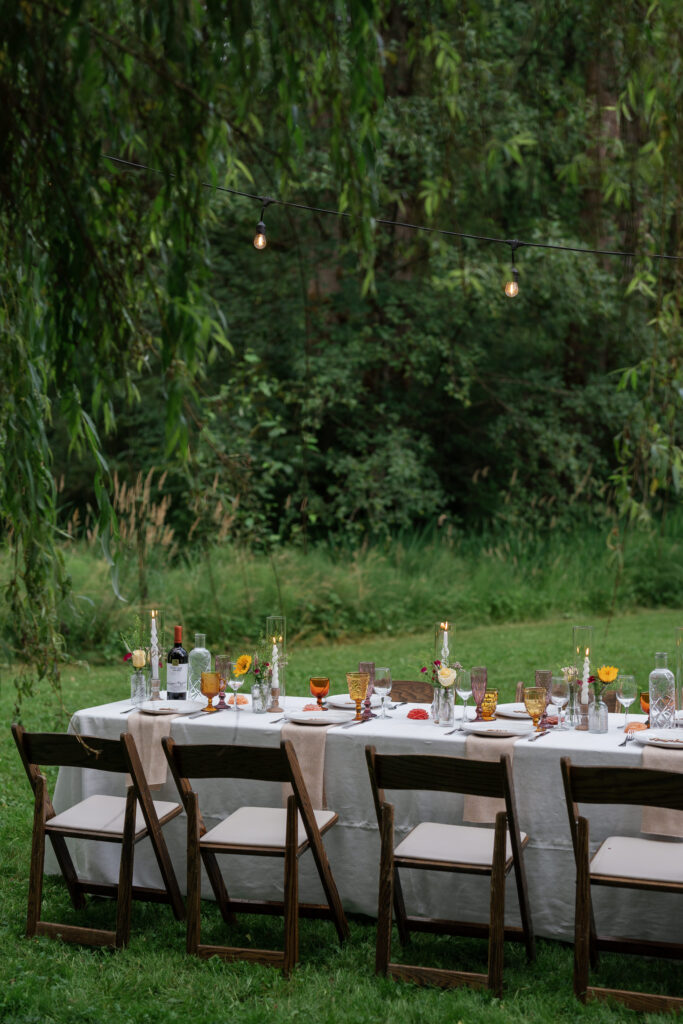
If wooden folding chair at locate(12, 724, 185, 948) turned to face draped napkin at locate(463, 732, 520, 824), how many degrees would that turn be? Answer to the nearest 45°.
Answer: approximately 45° to its right

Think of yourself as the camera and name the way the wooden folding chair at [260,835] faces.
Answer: facing away from the viewer and to the right of the viewer

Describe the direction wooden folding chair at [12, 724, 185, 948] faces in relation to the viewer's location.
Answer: facing away from the viewer and to the right of the viewer

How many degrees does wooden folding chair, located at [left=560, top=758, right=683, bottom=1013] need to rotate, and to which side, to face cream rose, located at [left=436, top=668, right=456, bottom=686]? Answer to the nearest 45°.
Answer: approximately 45° to its left

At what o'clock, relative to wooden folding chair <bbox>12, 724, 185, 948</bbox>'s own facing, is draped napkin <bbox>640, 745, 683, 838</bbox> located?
The draped napkin is roughly at 2 o'clock from the wooden folding chair.

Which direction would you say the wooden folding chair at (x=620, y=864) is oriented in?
away from the camera

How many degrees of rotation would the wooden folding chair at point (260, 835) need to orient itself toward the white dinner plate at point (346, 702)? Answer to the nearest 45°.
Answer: approximately 45° to its left
